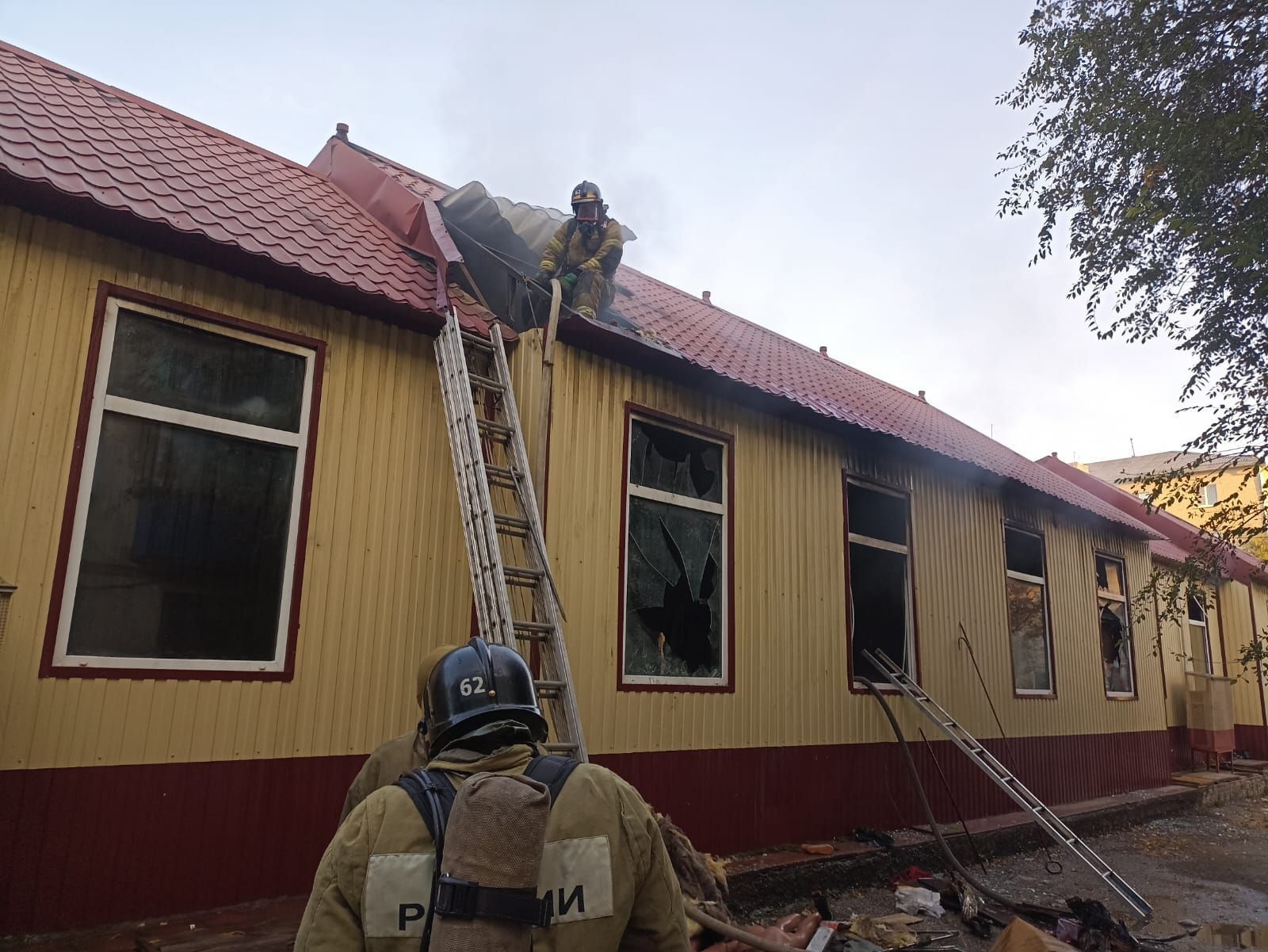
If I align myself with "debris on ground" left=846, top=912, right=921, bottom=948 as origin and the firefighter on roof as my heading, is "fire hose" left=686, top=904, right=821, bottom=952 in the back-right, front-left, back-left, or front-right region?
front-left

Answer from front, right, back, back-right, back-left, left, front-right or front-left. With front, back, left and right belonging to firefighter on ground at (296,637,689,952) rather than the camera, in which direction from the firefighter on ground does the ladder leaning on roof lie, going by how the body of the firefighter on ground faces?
front

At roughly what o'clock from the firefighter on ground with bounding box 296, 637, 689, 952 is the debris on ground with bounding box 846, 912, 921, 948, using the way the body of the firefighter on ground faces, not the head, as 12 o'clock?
The debris on ground is roughly at 1 o'clock from the firefighter on ground.

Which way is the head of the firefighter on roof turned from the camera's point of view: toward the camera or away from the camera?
toward the camera

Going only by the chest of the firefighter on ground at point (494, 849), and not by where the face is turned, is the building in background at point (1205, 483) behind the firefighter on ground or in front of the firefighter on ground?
in front

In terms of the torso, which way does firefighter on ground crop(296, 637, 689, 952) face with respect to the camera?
away from the camera

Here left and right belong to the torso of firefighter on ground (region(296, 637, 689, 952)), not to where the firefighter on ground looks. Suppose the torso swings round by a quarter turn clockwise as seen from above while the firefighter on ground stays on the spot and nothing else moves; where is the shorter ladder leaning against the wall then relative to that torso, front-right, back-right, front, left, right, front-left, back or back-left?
front-left

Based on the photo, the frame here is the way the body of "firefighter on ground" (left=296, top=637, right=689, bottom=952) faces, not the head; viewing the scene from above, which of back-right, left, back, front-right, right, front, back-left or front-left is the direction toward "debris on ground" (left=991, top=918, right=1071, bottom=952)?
front-right

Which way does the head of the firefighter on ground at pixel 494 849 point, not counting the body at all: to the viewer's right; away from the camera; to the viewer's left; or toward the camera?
away from the camera

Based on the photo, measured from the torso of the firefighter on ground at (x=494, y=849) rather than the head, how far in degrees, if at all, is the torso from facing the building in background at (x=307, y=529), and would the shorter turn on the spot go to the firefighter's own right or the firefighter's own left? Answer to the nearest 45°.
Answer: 0° — they already face it

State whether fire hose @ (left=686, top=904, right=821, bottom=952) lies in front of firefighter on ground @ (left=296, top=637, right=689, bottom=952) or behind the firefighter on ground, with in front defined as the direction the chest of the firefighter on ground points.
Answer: in front

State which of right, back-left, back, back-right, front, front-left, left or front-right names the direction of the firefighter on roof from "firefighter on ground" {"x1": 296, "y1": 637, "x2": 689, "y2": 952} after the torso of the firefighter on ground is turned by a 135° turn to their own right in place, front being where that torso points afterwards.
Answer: back-left
